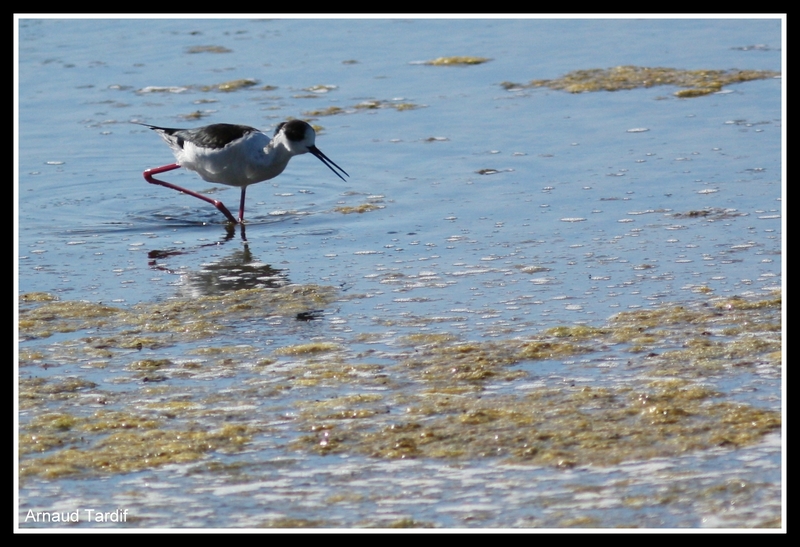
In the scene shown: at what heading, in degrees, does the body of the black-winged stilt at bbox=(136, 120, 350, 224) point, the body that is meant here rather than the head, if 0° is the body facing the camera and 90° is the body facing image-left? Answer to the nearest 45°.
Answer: approximately 270°
